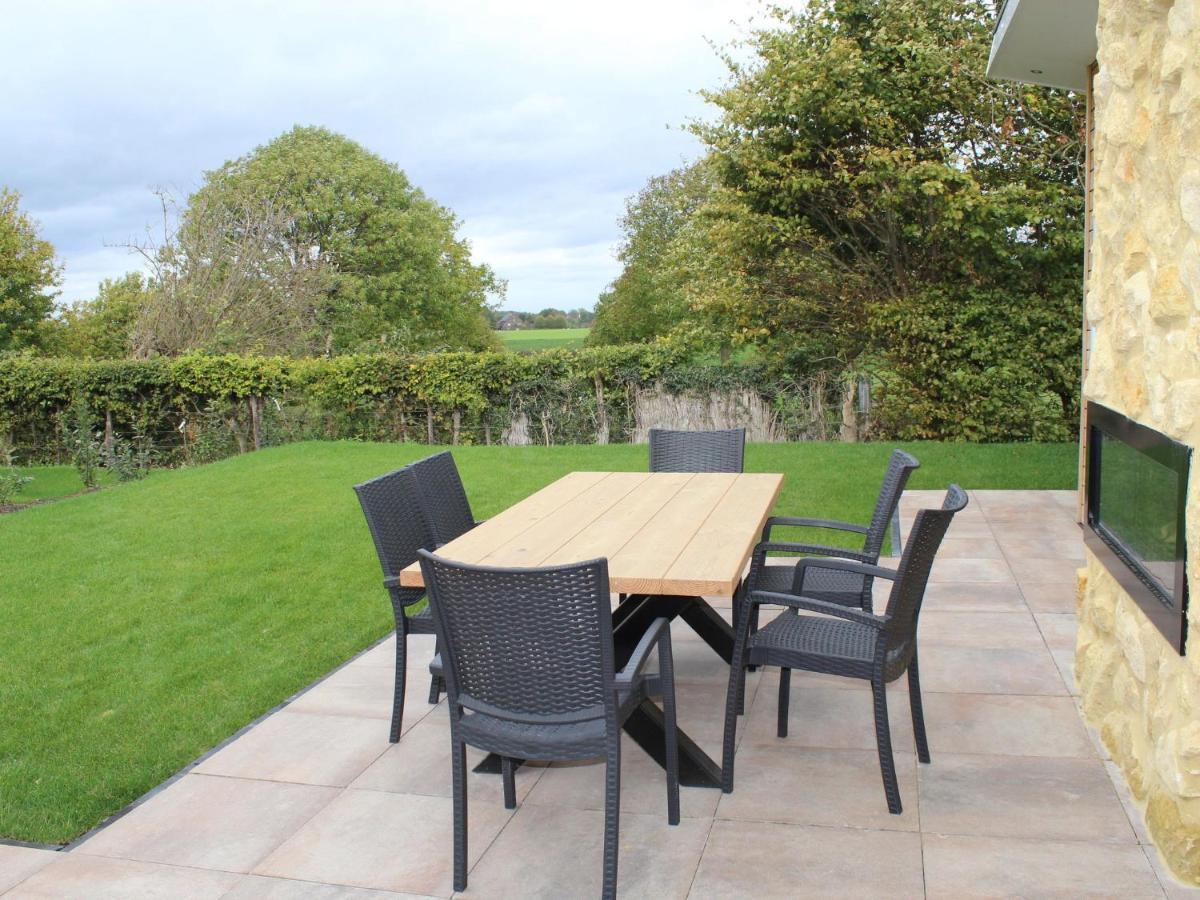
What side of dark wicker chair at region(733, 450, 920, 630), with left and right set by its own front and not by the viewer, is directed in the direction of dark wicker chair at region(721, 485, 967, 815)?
left

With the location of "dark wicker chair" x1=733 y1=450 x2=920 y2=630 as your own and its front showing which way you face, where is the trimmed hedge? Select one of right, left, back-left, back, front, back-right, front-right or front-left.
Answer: front-right

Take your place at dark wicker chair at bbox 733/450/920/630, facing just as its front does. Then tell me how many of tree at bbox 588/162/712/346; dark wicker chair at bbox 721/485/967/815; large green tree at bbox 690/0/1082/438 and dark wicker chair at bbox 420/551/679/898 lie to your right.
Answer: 2

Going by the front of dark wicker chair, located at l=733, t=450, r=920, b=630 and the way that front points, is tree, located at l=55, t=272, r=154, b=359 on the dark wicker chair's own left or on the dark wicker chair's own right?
on the dark wicker chair's own right

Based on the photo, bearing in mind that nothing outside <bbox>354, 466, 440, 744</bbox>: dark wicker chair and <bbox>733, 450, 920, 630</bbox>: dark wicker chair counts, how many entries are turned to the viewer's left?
1

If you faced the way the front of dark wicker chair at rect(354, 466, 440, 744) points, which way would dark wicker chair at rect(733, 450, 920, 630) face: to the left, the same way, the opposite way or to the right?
the opposite way

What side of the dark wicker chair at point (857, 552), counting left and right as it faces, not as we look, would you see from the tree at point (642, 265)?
right

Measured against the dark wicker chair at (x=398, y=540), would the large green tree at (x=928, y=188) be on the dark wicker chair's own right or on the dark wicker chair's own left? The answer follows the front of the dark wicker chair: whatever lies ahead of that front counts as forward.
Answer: on the dark wicker chair's own left

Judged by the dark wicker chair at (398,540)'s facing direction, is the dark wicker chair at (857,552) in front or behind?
in front

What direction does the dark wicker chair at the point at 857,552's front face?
to the viewer's left

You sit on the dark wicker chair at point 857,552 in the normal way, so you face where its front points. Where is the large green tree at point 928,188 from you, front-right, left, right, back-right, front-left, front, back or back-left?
right

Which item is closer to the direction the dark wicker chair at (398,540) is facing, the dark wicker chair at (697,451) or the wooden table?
the wooden table

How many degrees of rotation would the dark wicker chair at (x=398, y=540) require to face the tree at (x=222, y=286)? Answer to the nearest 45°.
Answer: approximately 135° to its left

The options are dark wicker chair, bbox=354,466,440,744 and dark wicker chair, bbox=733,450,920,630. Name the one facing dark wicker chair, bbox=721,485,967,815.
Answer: dark wicker chair, bbox=354,466,440,744
